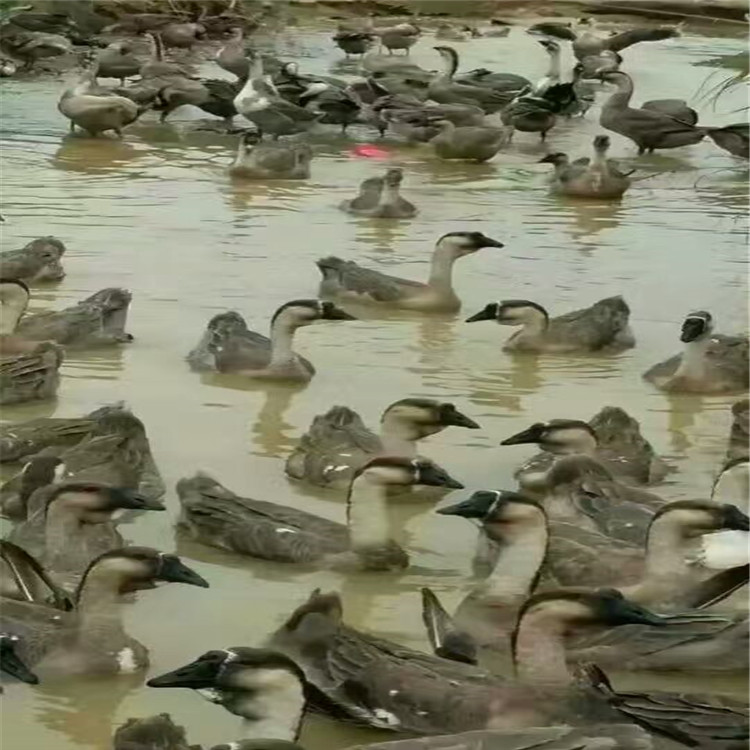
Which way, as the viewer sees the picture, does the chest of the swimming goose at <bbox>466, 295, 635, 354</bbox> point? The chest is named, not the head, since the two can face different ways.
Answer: to the viewer's left

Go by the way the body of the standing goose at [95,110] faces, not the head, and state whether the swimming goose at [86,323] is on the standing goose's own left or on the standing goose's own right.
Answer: on the standing goose's own left

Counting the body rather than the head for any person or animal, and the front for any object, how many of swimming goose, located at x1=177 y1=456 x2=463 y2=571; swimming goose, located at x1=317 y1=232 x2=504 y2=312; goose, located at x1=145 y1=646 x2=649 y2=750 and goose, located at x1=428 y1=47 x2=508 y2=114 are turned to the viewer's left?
2

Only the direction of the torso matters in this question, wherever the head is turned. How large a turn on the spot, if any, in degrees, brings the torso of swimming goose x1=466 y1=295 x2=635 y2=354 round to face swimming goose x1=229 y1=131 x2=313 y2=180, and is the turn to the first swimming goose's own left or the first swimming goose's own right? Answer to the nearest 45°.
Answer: approximately 45° to the first swimming goose's own right

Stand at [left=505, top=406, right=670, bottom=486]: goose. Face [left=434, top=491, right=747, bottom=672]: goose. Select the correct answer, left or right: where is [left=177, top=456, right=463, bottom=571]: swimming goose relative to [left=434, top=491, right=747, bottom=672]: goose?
right

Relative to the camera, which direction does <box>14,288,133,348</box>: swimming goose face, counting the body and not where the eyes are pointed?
to the viewer's left

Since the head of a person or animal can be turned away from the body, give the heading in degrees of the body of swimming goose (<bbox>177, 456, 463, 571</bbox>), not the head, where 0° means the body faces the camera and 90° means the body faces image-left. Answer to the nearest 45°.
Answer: approximately 270°

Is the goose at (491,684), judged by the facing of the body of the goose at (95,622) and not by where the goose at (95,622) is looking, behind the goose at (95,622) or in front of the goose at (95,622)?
in front

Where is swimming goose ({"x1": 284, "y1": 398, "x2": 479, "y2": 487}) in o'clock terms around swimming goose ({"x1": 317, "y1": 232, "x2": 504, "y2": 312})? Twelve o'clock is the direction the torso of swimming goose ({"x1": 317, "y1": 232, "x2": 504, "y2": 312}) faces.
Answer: swimming goose ({"x1": 284, "y1": 398, "x2": 479, "y2": 487}) is roughly at 3 o'clock from swimming goose ({"x1": 317, "y1": 232, "x2": 504, "y2": 312}).

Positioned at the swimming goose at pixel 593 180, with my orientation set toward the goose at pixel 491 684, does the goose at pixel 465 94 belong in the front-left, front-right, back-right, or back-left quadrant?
back-right

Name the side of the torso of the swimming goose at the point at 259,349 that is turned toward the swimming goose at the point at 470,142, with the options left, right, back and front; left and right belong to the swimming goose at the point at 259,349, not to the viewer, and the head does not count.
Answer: left

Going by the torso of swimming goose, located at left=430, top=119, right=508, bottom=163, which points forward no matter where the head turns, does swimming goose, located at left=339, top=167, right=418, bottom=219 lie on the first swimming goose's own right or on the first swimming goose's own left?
on the first swimming goose's own left

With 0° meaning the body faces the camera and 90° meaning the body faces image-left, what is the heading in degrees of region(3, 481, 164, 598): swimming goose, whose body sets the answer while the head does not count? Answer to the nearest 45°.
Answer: approximately 315°

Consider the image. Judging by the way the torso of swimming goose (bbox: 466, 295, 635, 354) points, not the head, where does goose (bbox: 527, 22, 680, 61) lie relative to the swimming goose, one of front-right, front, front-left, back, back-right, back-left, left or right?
right

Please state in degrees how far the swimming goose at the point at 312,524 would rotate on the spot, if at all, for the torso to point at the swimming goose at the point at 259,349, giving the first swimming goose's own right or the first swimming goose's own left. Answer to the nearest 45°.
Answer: approximately 90° to the first swimming goose's own left

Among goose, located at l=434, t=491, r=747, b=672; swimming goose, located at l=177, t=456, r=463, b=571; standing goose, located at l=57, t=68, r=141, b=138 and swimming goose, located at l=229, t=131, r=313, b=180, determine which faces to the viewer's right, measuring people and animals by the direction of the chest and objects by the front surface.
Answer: swimming goose, located at l=177, t=456, r=463, b=571
